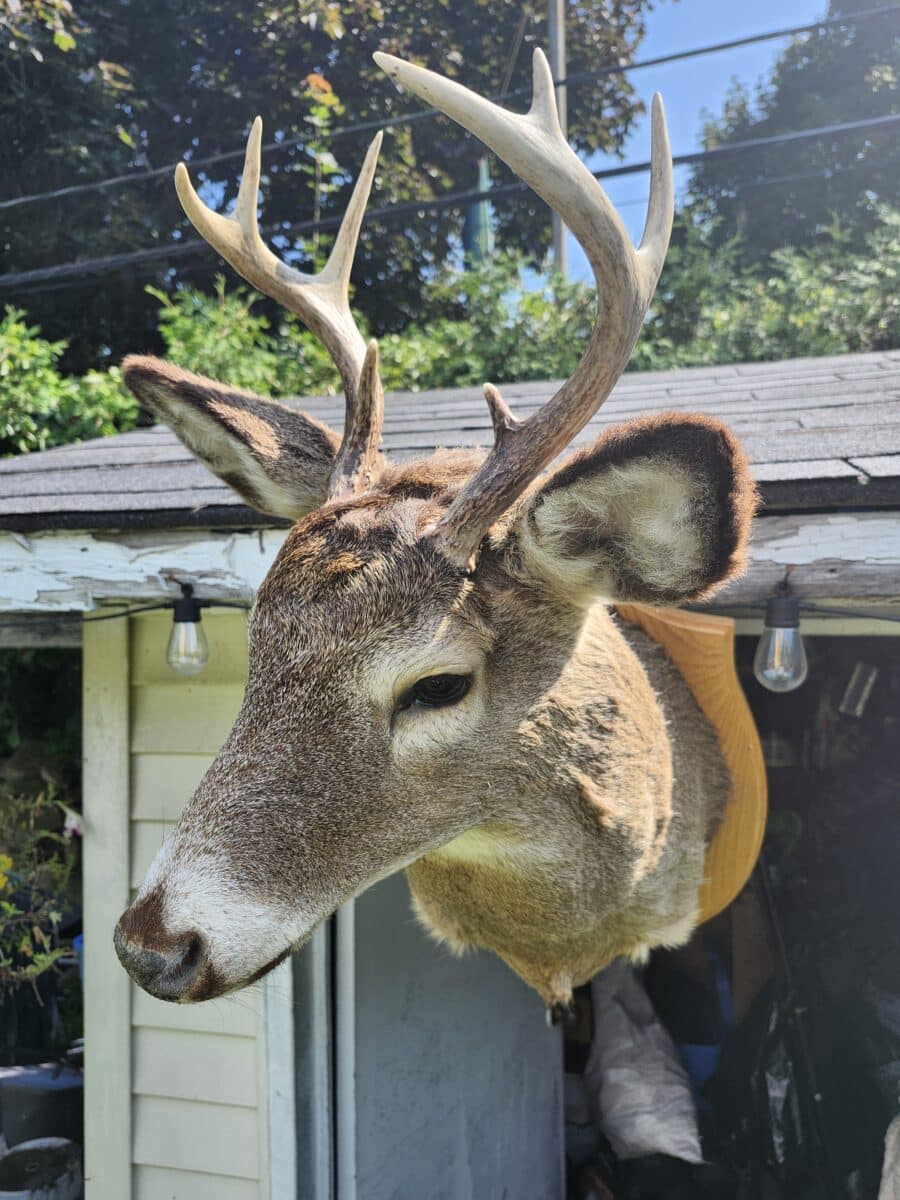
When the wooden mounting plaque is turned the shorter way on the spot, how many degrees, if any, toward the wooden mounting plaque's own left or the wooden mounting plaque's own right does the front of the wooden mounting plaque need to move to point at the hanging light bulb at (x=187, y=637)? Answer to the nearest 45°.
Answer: approximately 45° to the wooden mounting plaque's own right

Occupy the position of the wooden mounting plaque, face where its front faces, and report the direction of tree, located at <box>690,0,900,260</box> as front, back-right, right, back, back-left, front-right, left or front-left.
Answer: back-right

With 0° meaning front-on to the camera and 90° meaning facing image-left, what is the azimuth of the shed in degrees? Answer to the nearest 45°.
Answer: approximately 0°

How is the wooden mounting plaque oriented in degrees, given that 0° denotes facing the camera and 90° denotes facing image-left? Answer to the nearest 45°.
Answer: approximately 45°
